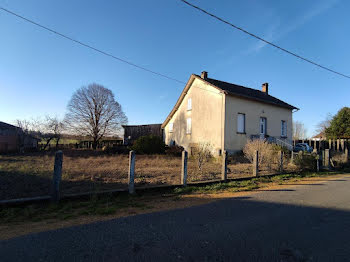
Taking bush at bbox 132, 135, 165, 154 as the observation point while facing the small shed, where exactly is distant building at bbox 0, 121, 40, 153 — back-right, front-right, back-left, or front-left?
front-left

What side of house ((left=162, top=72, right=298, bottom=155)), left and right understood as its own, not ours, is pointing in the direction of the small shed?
back

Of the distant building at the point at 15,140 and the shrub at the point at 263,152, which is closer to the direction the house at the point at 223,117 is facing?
the shrub

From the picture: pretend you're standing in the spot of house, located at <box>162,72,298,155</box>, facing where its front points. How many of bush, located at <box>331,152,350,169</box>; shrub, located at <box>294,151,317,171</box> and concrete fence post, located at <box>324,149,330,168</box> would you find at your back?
0

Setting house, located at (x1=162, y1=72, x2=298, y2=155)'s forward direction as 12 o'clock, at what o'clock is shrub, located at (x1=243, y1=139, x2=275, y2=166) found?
The shrub is roughly at 1 o'clock from the house.

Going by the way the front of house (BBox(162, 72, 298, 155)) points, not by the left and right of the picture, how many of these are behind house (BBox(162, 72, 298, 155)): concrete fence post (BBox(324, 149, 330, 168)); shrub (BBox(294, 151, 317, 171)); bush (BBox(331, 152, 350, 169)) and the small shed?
1

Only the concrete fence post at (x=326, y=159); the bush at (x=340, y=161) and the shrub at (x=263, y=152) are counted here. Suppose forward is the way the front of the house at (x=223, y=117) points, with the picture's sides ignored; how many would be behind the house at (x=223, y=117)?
0

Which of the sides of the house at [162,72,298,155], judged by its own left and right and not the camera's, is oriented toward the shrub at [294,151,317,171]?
front

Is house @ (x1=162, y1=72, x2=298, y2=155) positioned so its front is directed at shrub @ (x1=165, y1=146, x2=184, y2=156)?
no

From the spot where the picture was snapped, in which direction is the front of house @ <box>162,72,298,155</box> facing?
facing the viewer and to the right of the viewer

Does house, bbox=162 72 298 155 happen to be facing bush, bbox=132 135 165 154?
no

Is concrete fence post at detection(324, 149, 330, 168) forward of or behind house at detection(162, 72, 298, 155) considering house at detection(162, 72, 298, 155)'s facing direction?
forward

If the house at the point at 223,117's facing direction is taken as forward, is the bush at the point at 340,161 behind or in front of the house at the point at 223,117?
in front

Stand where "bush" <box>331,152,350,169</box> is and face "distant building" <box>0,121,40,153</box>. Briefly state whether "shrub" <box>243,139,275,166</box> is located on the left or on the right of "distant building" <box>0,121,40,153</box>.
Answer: left

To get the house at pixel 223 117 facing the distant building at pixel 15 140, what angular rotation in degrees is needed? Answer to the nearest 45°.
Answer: approximately 135° to its right

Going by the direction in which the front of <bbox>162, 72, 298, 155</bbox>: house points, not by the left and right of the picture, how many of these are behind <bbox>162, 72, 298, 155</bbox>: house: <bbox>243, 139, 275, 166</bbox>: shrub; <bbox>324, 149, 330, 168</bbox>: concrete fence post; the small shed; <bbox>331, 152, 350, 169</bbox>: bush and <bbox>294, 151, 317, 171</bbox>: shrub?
1
